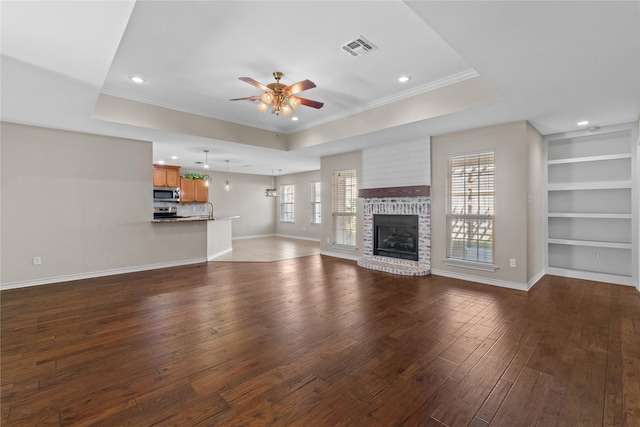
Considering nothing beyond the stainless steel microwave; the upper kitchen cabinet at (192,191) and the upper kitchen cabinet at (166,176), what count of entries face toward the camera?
3

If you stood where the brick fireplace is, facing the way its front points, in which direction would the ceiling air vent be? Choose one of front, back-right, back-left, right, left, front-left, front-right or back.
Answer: front-left

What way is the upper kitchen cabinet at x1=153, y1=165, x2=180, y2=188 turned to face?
toward the camera

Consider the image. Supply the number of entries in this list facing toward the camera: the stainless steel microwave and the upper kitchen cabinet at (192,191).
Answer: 2

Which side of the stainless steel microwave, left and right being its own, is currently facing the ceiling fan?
front

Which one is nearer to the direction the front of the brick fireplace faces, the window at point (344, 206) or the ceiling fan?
the ceiling fan

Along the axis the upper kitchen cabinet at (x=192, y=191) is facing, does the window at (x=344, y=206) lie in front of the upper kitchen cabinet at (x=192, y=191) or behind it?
in front

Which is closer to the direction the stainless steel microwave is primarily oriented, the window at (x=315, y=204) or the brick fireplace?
the brick fireplace

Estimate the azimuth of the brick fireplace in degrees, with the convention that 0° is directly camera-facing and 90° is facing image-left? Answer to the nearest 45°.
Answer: approximately 45°

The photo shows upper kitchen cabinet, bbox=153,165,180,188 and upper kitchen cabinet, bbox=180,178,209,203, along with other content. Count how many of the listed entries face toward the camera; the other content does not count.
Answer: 2

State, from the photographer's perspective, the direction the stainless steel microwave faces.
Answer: facing the viewer

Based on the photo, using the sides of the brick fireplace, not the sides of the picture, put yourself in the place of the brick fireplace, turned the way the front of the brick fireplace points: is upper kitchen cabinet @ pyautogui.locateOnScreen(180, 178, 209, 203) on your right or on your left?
on your right
